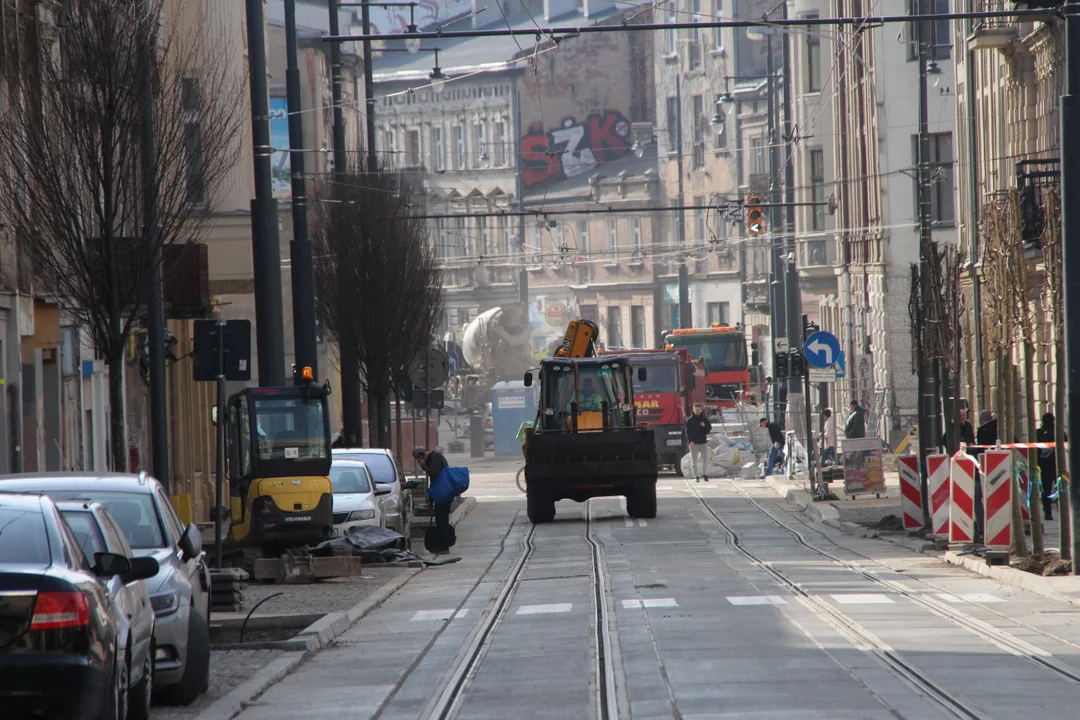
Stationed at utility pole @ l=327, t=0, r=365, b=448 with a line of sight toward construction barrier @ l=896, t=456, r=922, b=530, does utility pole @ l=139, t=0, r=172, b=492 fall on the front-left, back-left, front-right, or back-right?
front-right

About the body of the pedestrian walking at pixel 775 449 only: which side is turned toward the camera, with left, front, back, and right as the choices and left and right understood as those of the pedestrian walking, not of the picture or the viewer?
left

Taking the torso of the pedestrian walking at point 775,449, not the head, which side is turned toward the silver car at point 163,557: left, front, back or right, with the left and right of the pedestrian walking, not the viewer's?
left

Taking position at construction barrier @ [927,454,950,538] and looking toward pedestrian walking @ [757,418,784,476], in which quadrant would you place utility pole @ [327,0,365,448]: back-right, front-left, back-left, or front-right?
front-left

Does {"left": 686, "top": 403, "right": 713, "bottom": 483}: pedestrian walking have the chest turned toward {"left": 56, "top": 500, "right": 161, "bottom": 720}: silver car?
yes

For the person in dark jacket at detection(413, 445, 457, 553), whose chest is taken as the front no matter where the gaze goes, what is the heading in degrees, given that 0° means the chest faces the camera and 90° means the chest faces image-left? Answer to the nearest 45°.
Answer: approximately 90°

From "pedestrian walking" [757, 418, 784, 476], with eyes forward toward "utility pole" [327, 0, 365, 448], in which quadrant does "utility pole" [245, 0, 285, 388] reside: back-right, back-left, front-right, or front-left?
front-left

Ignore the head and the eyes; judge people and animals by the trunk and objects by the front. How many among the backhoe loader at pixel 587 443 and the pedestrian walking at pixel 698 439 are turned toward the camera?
2

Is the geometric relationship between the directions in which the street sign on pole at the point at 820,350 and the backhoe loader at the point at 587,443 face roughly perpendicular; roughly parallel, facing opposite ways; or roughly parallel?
roughly parallel

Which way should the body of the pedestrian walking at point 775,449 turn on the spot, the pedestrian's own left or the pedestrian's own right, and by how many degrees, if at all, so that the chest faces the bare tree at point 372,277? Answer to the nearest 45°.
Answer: approximately 45° to the pedestrian's own left

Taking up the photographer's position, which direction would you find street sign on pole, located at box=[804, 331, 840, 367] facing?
facing the viewer

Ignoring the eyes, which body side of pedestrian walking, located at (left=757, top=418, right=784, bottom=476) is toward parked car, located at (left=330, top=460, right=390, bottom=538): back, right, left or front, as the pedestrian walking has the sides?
left
